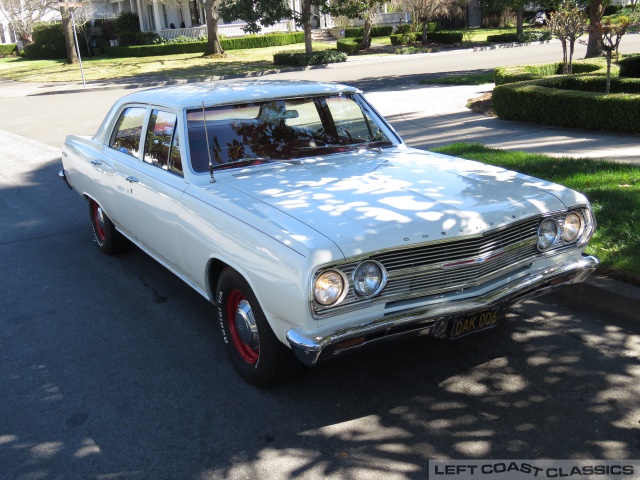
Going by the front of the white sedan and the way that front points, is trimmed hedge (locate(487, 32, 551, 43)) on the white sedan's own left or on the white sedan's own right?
on the white sedan's own left

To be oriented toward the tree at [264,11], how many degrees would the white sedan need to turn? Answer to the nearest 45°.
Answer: approximately 135° to its left

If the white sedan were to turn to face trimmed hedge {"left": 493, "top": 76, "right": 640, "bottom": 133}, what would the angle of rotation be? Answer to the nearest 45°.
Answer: approximately 90° to its left

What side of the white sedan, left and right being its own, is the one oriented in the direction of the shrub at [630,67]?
left

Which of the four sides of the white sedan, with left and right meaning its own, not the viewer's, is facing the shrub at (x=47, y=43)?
back

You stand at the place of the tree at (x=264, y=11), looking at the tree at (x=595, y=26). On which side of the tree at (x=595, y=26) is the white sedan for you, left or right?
right

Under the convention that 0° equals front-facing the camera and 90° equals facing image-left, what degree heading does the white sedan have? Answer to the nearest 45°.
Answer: approximately 315°

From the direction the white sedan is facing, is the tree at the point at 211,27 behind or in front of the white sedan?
behind

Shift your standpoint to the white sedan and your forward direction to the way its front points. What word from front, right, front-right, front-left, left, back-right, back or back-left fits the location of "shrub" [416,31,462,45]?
back-left

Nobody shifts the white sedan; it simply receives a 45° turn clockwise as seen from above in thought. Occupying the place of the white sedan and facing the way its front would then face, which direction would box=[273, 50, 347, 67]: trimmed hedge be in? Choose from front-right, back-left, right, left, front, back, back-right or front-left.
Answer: back

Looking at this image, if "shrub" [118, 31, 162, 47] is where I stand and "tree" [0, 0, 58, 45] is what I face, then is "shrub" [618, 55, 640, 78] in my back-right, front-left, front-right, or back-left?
back-left

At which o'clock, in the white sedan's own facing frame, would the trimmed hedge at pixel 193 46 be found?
The trimmed hedge is roughly at 7 o'clock from the white sedan.

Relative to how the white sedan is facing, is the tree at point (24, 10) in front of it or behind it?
behind
